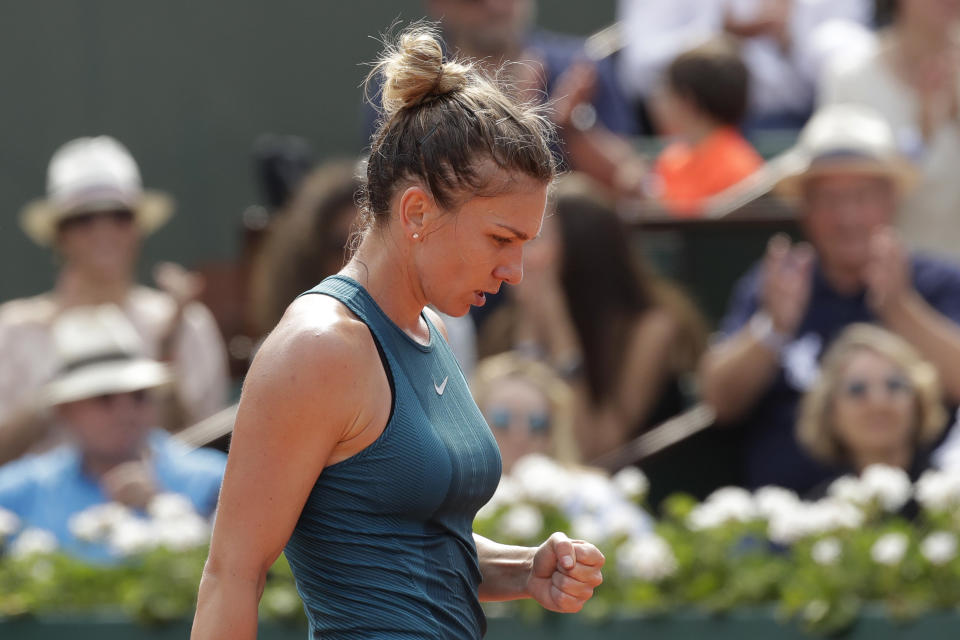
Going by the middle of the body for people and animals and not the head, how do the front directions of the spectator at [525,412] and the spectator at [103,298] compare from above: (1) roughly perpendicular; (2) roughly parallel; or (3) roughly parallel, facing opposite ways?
roughly parallel

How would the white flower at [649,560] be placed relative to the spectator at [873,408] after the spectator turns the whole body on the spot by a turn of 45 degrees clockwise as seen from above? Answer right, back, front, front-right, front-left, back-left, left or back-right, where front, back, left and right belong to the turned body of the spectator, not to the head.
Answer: front

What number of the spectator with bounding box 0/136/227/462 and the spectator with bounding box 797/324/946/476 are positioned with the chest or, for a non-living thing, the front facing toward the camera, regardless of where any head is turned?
2

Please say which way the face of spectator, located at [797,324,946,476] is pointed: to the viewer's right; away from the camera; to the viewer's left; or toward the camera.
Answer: toward the camera

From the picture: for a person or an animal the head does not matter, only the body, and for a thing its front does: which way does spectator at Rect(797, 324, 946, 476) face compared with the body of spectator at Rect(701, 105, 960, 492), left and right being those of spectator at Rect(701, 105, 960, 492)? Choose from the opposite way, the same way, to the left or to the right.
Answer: the same way

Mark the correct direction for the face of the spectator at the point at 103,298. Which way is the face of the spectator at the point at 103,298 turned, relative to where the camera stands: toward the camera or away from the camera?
toward the camera

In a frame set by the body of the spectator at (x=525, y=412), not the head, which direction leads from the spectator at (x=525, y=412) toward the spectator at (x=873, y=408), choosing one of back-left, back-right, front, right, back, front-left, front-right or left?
left

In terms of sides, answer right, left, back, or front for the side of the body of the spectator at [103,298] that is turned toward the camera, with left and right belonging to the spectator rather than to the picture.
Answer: front

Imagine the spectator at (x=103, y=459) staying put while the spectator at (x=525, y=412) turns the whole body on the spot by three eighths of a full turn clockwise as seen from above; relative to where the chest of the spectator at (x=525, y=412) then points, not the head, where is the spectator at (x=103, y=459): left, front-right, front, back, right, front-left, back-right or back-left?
front-left

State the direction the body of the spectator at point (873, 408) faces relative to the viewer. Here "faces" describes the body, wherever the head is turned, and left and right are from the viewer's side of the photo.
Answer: facing the viewer

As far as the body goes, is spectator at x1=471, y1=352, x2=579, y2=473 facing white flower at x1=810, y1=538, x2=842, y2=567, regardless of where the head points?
no

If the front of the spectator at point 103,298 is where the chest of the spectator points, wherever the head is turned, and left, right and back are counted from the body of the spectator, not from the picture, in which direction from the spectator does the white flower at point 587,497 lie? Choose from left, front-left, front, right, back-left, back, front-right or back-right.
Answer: front-left

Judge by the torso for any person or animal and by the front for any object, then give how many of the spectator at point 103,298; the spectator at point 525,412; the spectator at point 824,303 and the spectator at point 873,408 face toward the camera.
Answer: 4

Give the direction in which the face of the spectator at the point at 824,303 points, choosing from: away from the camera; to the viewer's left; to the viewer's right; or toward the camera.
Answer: toward the camera

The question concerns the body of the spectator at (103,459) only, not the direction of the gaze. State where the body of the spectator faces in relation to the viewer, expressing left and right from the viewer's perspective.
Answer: facing the viewer and to the right of the viewer
